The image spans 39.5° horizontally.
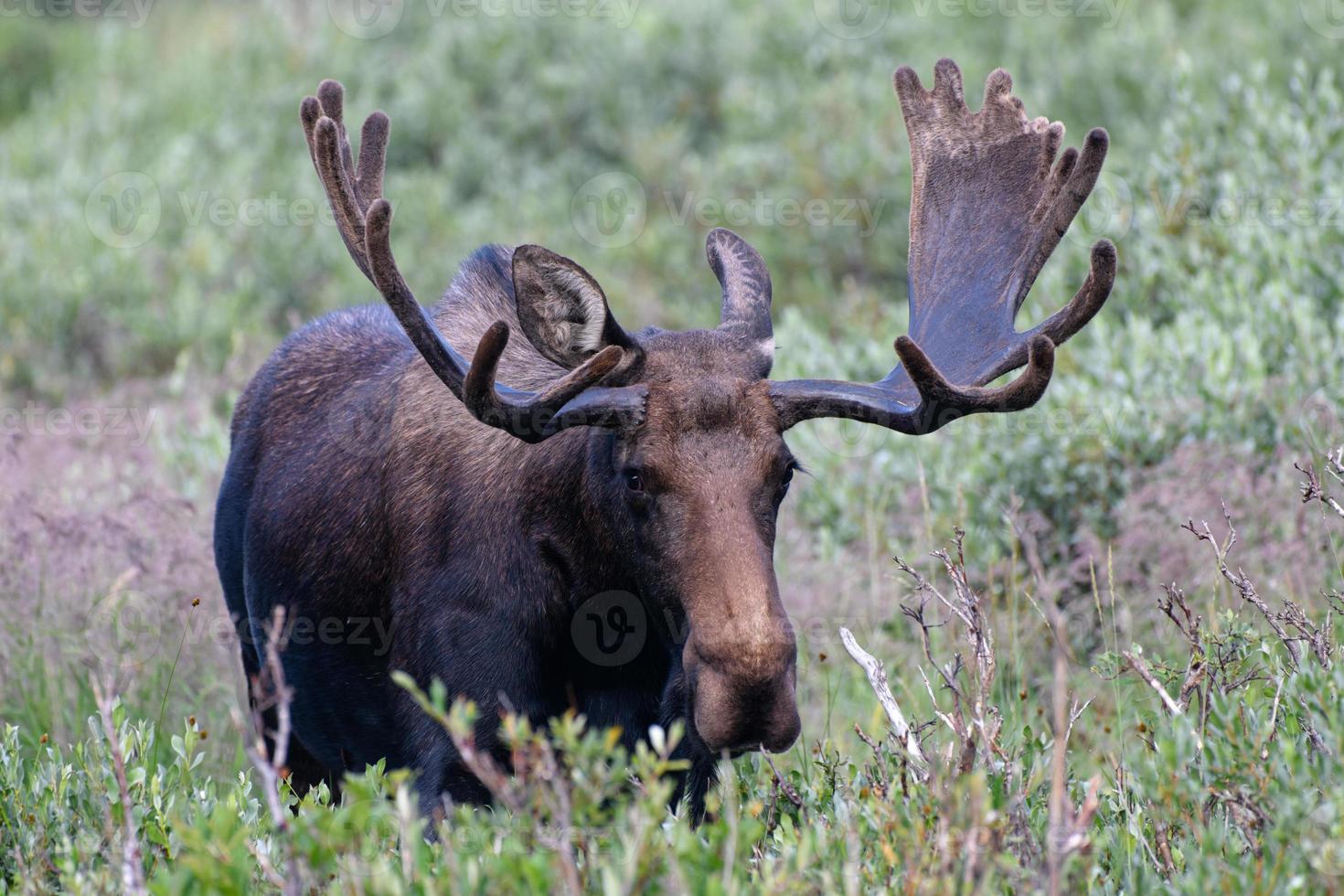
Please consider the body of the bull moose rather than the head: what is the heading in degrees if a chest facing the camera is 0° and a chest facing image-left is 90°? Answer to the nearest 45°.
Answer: approximately 315°

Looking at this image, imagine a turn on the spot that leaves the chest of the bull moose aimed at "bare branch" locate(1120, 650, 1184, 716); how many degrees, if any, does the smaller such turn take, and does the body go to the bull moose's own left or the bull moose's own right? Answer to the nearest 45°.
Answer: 0° — it already faces it
